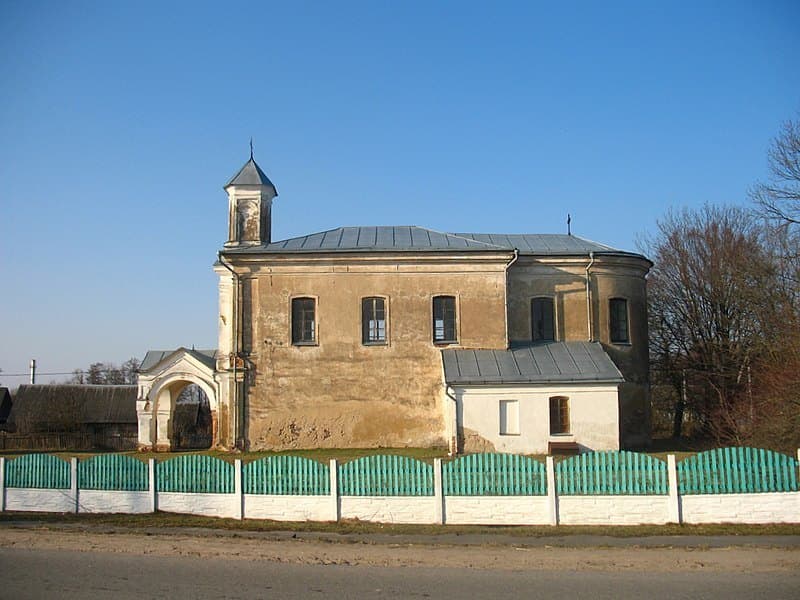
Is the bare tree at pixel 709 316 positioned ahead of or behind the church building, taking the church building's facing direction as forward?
behind

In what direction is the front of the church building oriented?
to the viewer's left
